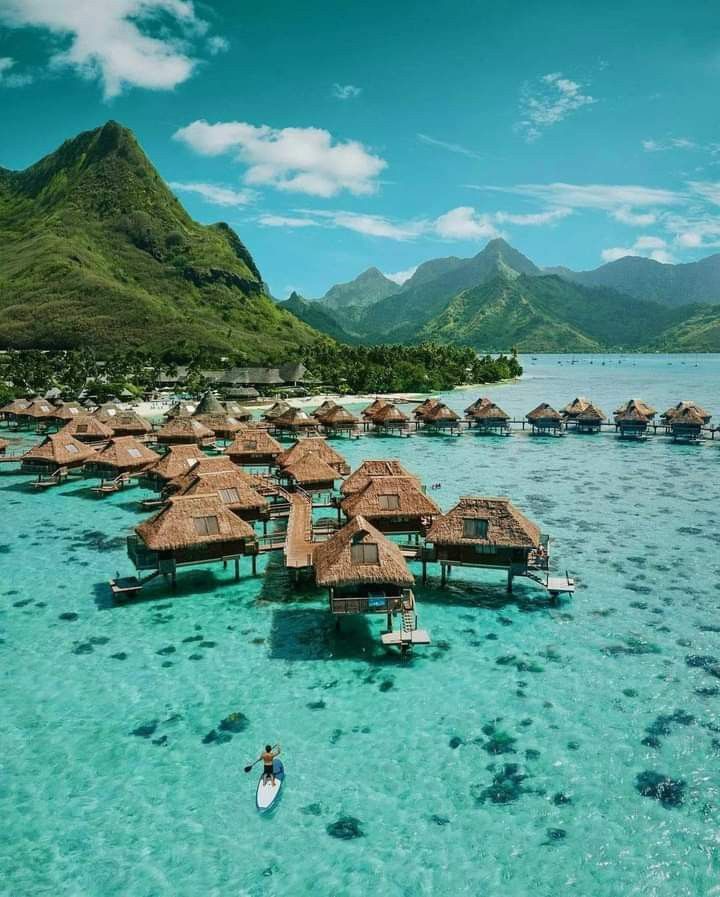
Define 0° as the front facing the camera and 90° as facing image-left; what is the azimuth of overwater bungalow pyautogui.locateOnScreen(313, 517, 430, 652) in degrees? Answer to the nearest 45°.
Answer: approximately 0°

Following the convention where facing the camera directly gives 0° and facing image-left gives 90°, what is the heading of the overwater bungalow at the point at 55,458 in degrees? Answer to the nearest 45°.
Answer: approximately 45°

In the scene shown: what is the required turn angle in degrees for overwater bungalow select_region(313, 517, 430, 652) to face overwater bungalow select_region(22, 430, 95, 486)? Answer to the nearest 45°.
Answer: approximately 135° to its right

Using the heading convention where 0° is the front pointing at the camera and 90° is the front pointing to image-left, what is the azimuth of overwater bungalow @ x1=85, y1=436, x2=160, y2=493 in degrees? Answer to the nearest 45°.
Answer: approximately 45°

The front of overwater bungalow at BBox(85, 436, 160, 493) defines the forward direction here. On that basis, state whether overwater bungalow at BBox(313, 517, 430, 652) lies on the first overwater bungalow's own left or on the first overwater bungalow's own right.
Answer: on the first overwater bungalow's own left

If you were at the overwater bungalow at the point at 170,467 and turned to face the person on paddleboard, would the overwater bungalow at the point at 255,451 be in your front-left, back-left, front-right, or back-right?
back-left

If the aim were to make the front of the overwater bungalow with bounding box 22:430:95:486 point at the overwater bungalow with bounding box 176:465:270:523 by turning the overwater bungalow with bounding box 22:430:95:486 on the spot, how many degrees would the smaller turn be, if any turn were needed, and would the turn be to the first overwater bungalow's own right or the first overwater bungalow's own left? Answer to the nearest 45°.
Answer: approximately 45° to the first overwater bungalow's own left

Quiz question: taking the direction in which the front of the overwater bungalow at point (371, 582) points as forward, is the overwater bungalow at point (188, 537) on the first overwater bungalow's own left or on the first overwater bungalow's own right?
on the first overwater bungalow's own right

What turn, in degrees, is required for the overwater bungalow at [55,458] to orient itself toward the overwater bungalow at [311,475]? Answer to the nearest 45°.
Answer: approximately 90° to its left

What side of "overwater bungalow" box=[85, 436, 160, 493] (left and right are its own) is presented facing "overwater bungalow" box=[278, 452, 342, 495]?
left
